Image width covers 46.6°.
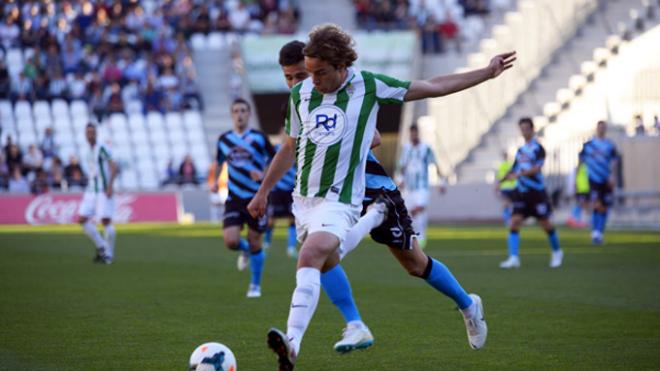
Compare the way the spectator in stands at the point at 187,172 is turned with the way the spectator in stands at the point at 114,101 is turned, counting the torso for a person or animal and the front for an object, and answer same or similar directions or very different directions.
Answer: same or similar directions

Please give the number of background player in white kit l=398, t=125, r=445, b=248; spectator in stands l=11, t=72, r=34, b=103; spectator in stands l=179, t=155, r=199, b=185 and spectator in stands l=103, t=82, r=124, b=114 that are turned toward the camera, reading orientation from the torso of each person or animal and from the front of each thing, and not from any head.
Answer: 4

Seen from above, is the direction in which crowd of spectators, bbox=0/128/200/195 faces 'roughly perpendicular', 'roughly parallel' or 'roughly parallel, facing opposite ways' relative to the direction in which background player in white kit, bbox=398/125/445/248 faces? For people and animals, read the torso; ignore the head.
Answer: roughly parallel

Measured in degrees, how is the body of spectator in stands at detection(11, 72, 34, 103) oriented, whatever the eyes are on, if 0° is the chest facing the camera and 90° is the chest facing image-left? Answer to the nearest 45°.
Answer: approximately 0°

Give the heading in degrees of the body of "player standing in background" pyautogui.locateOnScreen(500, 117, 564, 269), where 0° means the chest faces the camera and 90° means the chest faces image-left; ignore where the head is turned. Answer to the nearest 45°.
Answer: approximately 45°

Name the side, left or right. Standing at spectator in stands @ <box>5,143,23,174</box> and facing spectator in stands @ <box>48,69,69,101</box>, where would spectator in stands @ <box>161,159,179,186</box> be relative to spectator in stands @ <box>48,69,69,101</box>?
right

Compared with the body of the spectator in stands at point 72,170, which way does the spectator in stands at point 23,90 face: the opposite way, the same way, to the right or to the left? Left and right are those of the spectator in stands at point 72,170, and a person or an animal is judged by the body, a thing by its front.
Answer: the same way

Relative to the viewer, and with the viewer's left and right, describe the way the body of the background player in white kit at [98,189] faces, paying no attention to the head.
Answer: facing the viewer and to the left of the viewer

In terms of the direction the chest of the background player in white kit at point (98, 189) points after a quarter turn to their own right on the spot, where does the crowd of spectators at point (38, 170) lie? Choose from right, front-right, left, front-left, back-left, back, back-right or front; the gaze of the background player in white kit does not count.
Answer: front-right

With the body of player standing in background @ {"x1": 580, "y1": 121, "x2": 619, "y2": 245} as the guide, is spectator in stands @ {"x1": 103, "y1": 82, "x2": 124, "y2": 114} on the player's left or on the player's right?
on the player's right

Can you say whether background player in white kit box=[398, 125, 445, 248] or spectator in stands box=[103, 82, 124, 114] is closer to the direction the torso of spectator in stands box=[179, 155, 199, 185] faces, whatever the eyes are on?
the background player in white kit

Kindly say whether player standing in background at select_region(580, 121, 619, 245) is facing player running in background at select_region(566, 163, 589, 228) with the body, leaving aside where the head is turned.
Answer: no

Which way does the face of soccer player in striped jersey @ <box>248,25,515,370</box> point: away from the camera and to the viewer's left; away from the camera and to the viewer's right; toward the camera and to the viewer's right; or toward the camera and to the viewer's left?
toward the camera and to the viewer's left

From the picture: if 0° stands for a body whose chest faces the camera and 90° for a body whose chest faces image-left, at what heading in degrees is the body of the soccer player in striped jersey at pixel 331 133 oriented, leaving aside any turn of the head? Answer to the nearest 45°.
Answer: approximately 45°

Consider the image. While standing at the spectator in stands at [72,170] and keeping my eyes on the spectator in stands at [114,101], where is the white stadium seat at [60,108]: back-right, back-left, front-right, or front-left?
front-left

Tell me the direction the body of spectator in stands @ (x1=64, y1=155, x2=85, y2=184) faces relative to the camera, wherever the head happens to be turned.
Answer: toward the camera

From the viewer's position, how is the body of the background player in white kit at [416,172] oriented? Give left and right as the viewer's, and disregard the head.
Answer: facing the viewer
